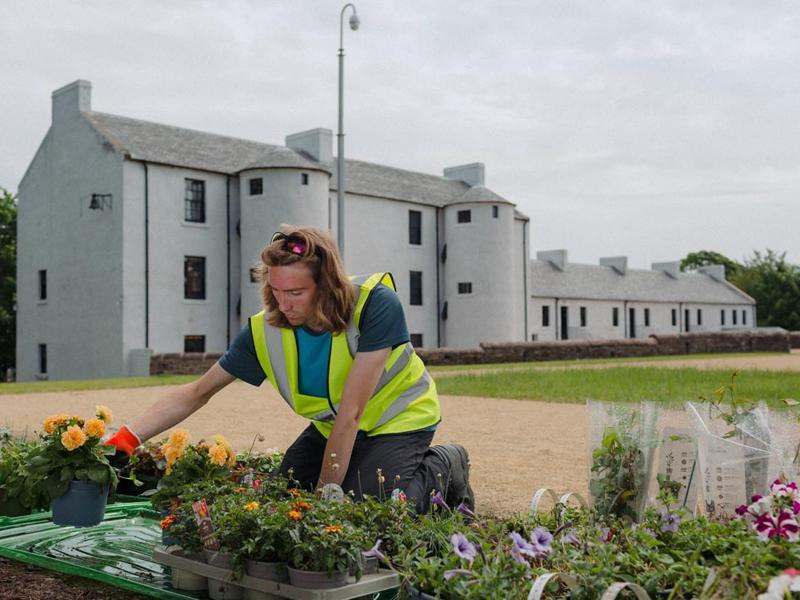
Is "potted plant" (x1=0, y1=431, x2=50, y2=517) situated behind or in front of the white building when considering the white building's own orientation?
in front

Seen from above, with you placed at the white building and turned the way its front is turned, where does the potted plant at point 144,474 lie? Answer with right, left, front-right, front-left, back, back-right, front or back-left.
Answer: front-right

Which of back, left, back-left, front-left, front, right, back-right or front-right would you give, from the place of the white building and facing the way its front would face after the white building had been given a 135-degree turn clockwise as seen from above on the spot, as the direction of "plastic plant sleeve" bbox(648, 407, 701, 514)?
left

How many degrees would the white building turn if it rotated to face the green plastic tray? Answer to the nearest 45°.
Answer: approximately 45° to its right

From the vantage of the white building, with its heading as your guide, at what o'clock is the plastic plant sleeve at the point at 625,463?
The plastic plant sleeve is roughly at 1 o'clock from the white building.

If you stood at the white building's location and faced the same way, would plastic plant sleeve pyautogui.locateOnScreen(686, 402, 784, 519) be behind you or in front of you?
in front

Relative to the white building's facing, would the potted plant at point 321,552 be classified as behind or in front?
in front

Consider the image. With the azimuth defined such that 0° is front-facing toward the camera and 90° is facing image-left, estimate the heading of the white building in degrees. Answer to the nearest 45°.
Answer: approximately 315°
